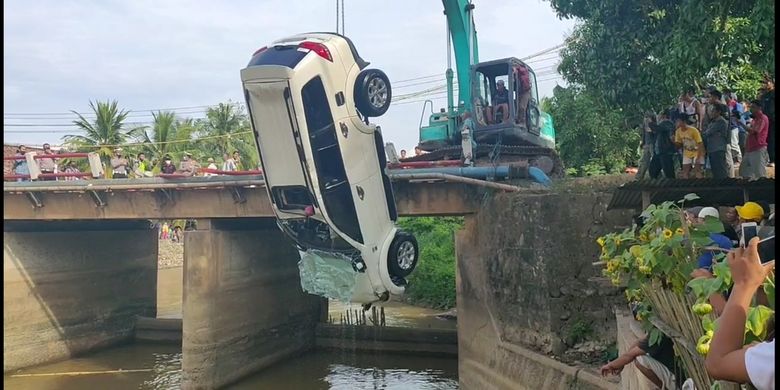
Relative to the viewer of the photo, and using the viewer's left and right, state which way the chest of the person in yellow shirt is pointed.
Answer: facing the viewer and to the left of the viewer

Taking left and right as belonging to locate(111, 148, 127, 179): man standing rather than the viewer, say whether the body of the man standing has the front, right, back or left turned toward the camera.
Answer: front

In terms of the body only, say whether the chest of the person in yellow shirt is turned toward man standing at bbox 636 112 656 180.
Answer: no

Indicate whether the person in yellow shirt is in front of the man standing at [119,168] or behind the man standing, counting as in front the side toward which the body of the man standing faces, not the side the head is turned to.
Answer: in front

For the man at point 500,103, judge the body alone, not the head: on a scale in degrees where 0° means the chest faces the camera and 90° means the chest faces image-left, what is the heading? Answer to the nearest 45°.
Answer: approximately 45°

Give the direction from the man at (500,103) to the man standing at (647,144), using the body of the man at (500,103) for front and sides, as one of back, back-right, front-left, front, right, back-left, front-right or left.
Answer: left

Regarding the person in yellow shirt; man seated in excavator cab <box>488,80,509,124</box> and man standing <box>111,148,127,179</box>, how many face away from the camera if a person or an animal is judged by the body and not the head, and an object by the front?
0

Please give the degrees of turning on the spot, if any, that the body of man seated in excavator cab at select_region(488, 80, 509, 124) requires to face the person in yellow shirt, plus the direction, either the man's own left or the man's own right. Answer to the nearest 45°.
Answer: approximately 90° to the man's own left

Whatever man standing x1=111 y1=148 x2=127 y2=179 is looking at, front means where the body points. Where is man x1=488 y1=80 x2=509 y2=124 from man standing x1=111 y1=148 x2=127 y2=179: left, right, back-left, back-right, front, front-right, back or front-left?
front-left

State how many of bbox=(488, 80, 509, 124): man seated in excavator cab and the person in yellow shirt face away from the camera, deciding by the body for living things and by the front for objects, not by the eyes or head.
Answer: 0

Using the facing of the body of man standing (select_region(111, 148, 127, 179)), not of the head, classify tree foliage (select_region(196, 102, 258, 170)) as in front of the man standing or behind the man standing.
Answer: behind

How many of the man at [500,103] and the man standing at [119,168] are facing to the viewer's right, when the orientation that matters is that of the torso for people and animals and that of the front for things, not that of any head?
0

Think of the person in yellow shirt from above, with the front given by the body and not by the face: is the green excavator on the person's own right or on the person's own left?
on the person's own right

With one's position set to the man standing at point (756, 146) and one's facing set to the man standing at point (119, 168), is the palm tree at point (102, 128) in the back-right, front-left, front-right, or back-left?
front-right

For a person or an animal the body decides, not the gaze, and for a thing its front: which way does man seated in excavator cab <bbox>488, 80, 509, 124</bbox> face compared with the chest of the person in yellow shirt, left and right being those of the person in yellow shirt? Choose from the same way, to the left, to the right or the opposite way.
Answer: the same way
